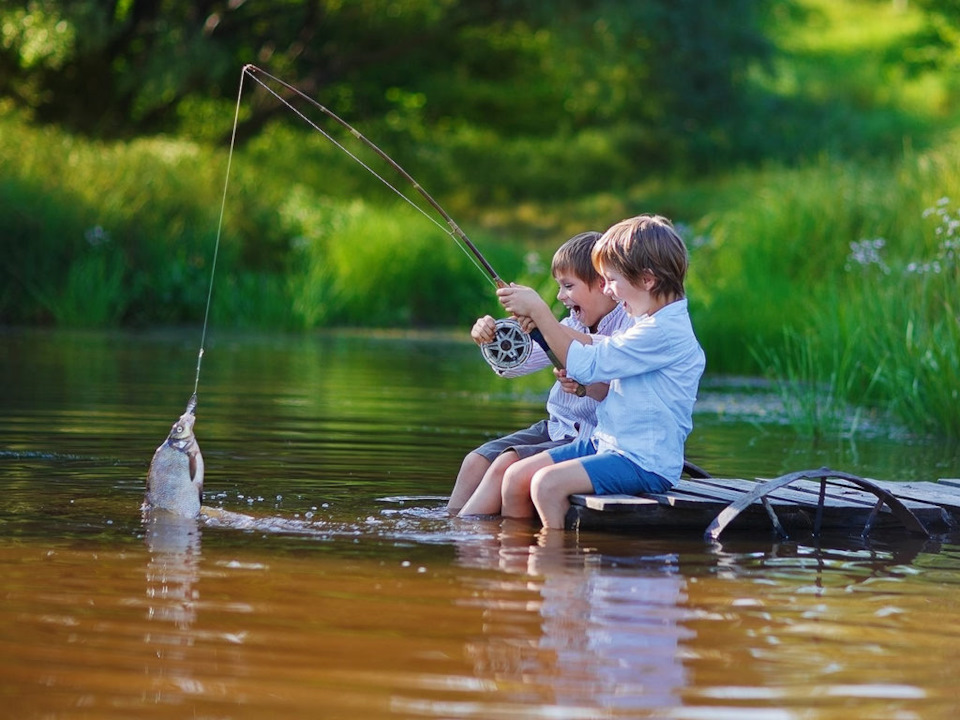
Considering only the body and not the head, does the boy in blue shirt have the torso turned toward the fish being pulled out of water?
yes

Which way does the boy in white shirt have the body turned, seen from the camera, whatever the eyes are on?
to the viewer's left

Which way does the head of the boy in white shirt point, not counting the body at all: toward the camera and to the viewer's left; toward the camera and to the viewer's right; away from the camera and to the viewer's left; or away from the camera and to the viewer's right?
toward the camera and to the viewer's left

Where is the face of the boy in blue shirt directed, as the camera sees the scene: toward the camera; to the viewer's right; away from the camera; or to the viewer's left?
to the viewer's left

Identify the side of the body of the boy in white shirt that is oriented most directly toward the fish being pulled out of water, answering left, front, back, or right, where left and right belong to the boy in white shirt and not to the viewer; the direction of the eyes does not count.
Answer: front

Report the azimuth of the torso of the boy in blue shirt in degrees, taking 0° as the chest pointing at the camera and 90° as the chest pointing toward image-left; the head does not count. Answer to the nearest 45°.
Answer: approximately 90°

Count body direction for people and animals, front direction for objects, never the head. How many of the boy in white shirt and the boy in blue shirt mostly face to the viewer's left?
2
